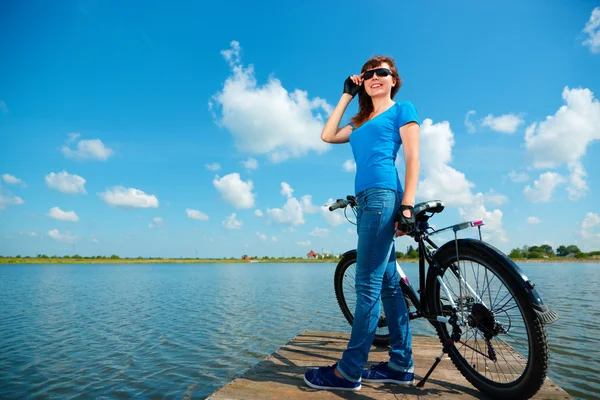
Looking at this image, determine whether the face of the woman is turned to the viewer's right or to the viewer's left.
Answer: to the viewer's left

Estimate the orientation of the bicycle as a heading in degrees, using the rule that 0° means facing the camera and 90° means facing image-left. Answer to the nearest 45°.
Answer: approximately 135°

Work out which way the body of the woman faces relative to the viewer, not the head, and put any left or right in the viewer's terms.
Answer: facing the viewer and to the left of the viewer
